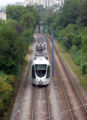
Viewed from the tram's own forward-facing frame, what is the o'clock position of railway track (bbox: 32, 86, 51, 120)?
The railway track is roughly at 12 o'clock from the tram.

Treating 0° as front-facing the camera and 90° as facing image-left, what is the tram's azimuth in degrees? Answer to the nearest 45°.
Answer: approximately 0°
